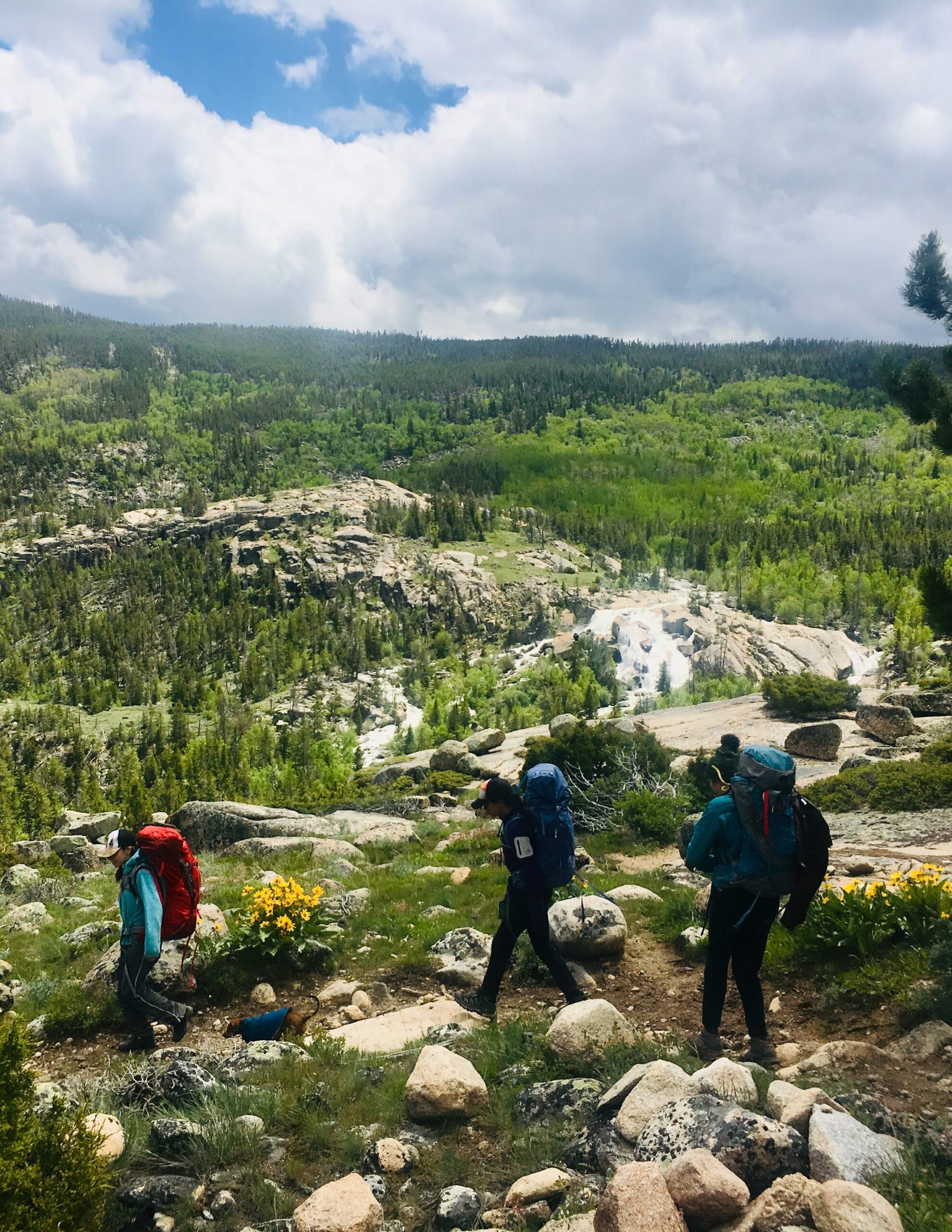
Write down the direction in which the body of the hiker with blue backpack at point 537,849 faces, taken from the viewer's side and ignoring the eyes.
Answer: to the viewer's left

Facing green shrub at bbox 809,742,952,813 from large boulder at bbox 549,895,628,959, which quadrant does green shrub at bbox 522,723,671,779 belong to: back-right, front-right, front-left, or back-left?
front-left

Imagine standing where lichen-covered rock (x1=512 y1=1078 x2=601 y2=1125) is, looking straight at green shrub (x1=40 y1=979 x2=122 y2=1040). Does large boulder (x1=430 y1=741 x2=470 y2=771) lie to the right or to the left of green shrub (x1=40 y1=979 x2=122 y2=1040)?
right

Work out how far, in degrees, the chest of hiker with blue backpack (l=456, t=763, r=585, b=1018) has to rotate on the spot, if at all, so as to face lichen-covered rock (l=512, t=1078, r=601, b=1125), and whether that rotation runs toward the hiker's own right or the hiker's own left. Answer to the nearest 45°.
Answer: approximately 90° to the hiker's own left

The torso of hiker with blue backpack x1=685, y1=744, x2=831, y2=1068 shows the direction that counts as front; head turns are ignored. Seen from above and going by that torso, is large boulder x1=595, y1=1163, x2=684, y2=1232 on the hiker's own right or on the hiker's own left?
on the hiker's own left

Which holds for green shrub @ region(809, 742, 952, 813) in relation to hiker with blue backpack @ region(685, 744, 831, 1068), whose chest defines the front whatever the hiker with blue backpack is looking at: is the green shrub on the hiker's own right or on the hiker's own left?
on the hiker's own right

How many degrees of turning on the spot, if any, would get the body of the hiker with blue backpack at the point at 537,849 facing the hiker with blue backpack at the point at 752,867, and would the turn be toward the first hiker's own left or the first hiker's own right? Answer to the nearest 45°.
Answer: approximately 135° to the first hiker's own left

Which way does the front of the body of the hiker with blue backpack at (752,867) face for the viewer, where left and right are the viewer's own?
facing away from the viewer and to the left of the viewer

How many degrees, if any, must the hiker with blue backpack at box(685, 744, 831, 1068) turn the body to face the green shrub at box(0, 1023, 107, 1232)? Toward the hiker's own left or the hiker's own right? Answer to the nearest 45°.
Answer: approximately 90° to the hiker's own left

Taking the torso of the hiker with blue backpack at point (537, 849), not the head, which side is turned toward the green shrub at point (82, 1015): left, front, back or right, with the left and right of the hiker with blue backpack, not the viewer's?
front

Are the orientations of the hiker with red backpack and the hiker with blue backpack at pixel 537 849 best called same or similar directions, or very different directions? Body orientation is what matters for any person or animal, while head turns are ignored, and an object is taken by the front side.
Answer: same or similar directions

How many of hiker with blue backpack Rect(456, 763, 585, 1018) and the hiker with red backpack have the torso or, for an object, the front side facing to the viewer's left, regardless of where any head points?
2

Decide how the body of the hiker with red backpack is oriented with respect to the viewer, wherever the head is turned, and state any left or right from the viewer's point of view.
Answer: facing to the left of the viewer

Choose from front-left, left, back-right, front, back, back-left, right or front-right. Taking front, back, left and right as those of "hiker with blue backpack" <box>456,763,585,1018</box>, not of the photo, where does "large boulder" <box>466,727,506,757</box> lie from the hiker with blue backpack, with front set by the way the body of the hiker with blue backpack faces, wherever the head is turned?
right
